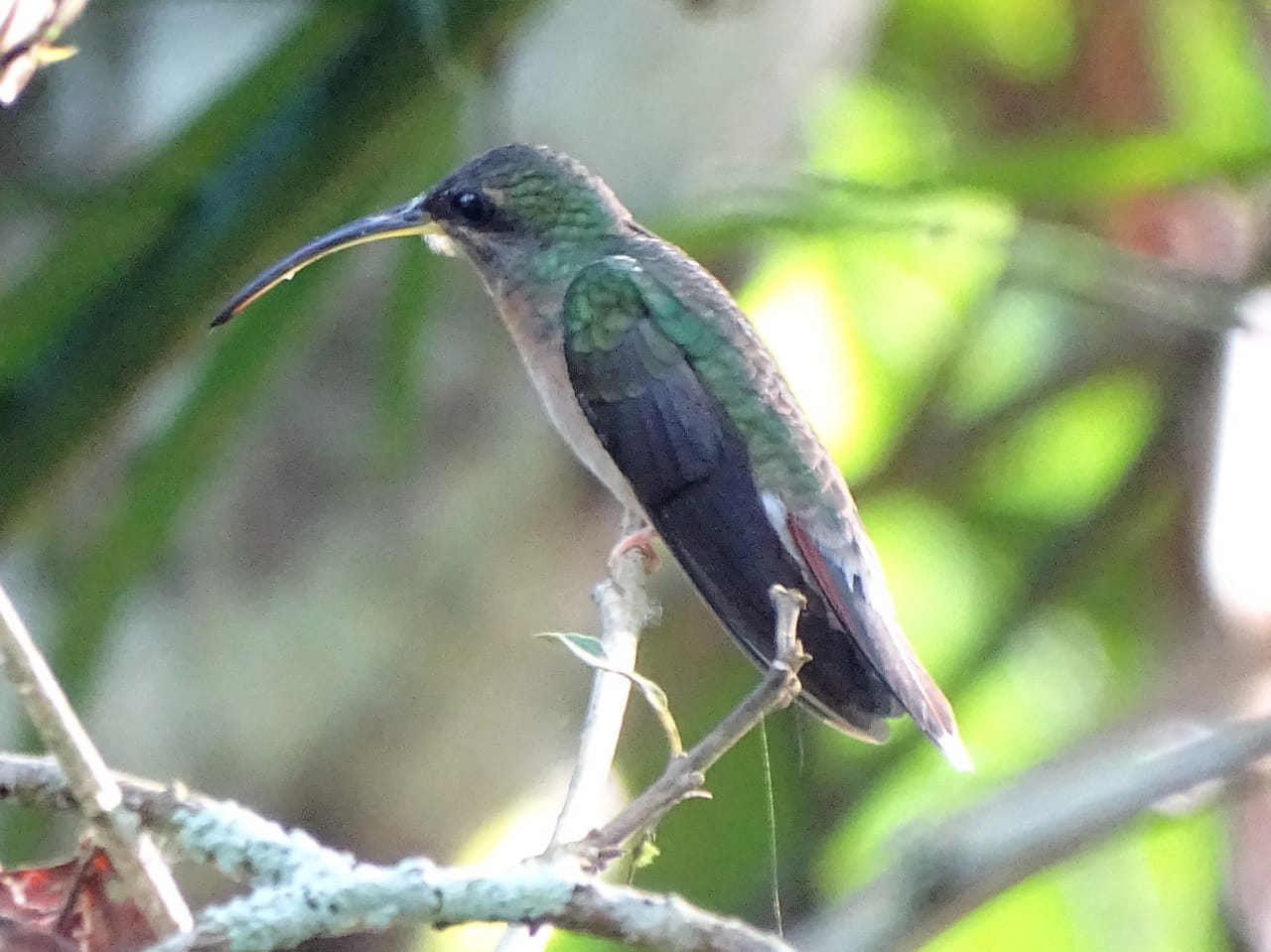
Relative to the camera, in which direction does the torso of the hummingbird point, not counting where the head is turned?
to the viewer's left

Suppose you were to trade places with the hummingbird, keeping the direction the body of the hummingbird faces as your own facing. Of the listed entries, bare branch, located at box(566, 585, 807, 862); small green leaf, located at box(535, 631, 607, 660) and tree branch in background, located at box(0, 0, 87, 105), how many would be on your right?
1

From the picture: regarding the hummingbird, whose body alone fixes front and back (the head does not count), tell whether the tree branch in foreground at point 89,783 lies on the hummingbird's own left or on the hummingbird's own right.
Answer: on the hummingbird's own left

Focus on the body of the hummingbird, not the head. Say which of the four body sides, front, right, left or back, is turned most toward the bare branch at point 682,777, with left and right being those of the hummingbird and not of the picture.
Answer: left
